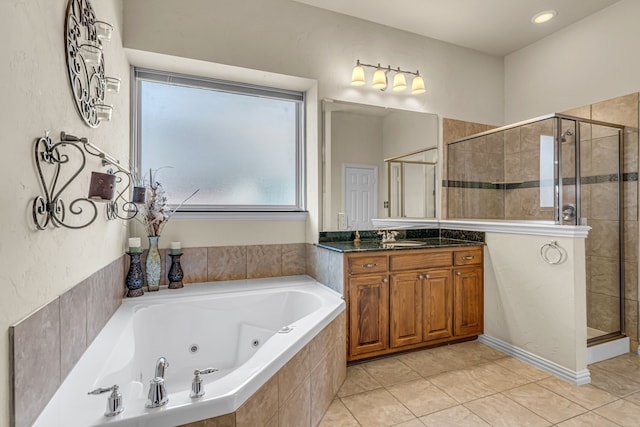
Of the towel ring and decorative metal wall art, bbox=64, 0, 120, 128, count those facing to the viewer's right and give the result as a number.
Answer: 1

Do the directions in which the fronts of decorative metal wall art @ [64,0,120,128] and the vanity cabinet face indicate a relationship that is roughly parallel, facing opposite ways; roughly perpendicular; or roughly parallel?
roughly perpendicular

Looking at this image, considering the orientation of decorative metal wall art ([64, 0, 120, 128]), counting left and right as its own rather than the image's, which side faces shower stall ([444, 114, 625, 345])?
front

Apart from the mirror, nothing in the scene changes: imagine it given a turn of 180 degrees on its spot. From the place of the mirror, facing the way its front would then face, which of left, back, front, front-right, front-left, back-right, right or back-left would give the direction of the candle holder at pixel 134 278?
left

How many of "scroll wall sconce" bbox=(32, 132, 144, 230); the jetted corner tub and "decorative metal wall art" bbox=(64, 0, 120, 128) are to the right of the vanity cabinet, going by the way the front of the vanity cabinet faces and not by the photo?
3

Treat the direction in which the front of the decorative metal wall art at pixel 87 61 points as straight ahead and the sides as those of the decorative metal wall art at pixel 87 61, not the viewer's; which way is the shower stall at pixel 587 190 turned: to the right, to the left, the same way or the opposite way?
to the right

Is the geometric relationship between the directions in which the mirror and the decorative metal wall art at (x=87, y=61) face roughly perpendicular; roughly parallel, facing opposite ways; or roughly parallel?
roughly perpendicular

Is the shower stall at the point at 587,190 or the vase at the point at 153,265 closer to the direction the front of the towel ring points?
the vase

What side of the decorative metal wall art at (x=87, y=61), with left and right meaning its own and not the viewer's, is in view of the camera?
right

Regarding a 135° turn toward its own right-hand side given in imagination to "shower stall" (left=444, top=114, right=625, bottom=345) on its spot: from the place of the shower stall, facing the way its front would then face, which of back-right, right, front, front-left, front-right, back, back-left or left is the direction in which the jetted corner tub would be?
front-left

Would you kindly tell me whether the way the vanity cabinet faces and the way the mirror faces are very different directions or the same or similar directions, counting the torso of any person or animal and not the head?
same or similar directions

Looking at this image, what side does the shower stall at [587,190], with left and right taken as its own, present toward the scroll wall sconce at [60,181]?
right

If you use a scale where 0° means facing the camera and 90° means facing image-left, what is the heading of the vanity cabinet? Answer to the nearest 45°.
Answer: approximately 315°

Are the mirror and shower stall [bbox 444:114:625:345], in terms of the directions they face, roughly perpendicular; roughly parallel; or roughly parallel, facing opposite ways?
roughly parallel
